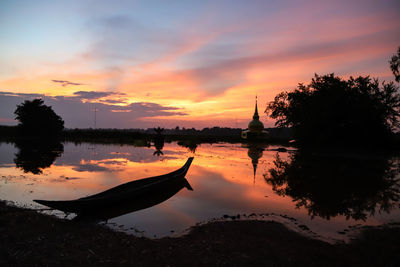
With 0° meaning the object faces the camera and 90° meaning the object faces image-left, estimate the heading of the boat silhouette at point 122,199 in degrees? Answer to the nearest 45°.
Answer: approximately 270°
